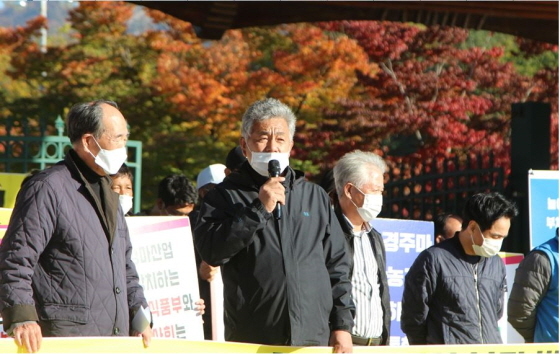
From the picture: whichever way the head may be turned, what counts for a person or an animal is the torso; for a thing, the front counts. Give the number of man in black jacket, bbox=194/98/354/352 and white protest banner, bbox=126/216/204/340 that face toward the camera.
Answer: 2

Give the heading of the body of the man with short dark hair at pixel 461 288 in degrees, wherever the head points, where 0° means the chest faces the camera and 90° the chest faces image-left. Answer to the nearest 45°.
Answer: approximately 315°

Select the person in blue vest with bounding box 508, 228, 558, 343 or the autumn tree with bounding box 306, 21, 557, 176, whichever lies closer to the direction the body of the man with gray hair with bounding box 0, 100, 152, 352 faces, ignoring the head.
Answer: the person in blue vest

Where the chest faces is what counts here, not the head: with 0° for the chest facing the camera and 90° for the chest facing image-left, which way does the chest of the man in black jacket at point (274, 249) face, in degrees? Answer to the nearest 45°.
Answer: approximately 0°

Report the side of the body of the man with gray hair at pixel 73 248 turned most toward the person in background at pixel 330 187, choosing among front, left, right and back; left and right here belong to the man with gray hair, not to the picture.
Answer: left

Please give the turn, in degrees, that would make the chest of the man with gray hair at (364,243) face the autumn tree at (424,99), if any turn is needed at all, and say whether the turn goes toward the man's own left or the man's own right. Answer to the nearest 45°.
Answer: approximately 135° to the man's own left

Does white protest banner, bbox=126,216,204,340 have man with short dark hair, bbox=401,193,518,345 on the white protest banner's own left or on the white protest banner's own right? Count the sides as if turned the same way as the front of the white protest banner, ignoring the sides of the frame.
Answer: on the white protest banner's own left

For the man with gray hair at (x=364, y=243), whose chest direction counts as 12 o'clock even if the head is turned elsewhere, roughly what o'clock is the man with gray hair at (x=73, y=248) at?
the man with gray hair at (x=73, y=248) is roughly at 3 o'clock from the man with gray hair at (x=364, y=243).
